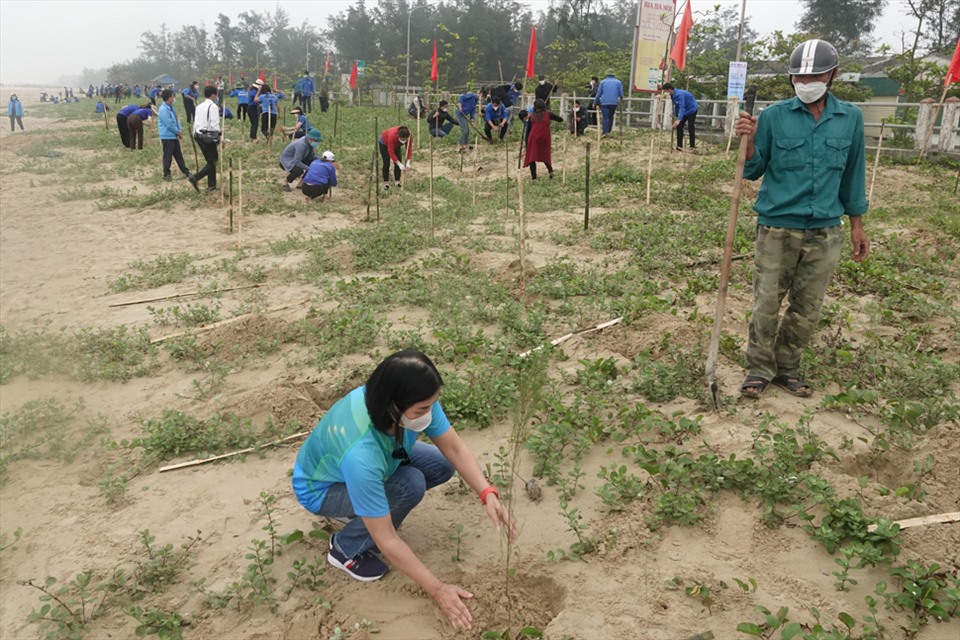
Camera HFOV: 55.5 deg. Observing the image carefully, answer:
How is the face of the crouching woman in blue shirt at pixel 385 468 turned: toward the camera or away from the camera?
toward the camera

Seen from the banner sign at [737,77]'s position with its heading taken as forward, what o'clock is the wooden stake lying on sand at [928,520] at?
The wooden stake lying on sand is roughly at 12 o'clock from the banner sign.

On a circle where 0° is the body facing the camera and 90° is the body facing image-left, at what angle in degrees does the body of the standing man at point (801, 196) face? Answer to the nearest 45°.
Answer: approximately 0°

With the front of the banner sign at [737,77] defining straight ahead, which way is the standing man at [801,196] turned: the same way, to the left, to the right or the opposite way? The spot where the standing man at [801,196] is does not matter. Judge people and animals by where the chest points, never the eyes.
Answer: the same way

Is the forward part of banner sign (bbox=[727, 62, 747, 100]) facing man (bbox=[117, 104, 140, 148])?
no

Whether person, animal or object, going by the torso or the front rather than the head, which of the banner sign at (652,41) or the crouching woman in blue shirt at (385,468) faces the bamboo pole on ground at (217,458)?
the banner sign

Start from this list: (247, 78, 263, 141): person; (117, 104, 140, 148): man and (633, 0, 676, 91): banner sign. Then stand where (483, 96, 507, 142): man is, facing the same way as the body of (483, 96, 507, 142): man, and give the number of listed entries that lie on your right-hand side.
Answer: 2

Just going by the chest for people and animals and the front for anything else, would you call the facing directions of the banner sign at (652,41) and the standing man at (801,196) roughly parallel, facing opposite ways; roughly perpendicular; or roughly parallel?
roughly parallel

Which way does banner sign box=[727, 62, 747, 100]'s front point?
toward the camera

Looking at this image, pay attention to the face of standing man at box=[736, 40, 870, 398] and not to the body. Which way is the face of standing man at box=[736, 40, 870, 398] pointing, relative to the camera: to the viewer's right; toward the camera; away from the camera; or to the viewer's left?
toward the camera

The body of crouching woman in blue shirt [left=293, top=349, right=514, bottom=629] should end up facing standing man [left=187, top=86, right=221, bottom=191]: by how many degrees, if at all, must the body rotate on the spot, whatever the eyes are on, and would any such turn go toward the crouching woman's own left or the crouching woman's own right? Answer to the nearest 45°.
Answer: approximately 135° to the crouching woman's own left

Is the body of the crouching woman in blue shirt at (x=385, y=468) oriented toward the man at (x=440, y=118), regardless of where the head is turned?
no

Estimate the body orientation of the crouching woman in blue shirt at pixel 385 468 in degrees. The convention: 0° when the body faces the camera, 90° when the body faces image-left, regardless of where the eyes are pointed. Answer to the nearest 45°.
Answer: approximately 315°

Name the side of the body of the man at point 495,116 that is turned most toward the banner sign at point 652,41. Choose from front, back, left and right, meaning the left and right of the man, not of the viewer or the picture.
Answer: left
